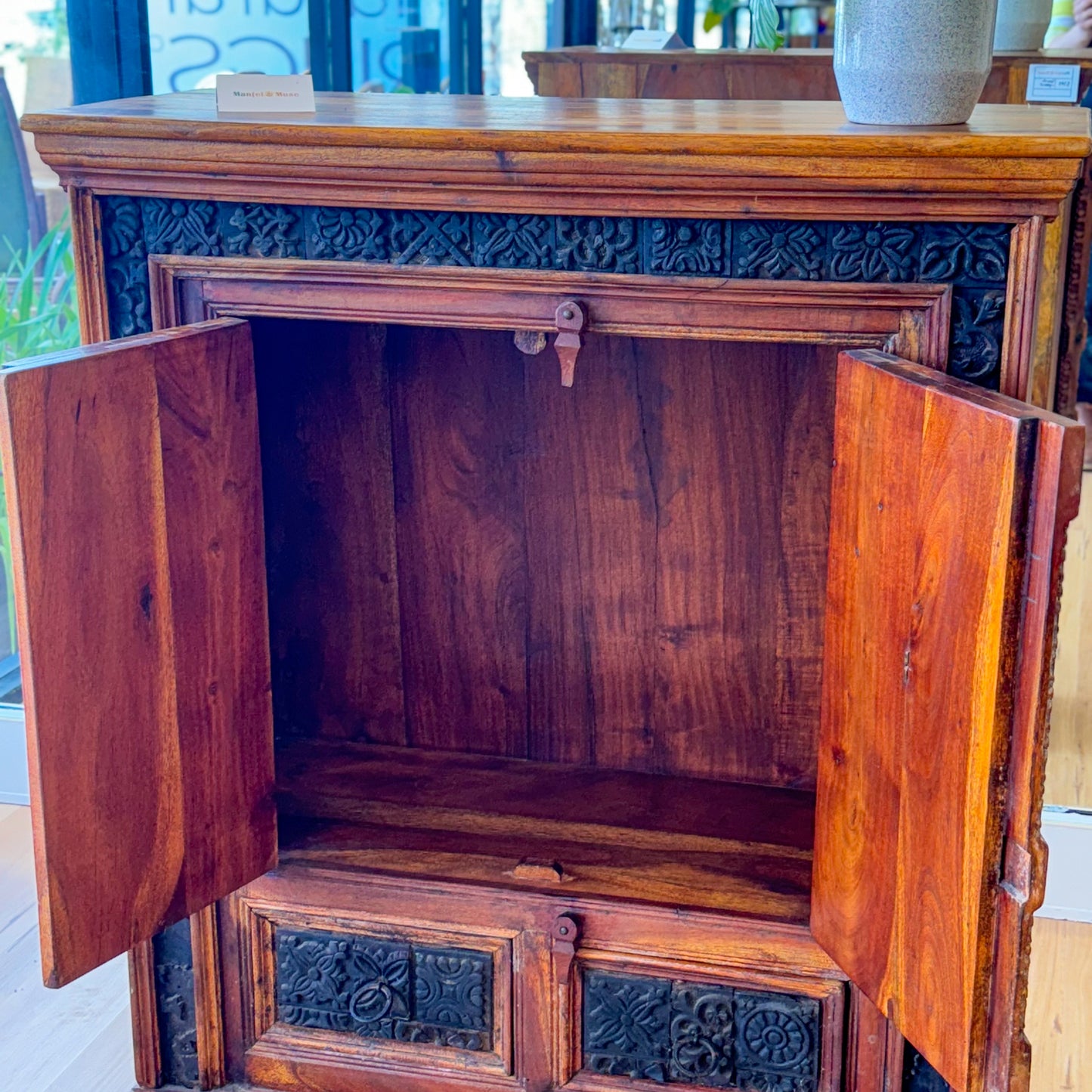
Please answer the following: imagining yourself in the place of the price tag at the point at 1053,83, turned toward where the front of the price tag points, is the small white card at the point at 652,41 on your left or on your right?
on your right

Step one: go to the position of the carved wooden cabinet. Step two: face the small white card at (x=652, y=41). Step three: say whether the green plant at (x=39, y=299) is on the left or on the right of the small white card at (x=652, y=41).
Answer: left

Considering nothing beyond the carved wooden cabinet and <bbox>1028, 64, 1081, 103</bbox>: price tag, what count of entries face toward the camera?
2

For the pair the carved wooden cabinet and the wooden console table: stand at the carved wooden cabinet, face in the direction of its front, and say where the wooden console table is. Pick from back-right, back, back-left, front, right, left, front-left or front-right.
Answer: back

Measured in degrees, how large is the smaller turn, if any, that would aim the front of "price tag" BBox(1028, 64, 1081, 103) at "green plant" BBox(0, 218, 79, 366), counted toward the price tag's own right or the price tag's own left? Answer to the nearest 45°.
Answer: approximately 45° to the price tag's own right

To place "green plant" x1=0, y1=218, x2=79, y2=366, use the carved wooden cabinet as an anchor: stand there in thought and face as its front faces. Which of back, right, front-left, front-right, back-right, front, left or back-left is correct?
back-right

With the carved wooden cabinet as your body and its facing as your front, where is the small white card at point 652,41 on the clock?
The small white card is roughly at 6 o'clock from the carved wooden cabinet.

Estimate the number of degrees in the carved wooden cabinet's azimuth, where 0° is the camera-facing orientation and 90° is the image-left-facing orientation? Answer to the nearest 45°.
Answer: approximately 0°

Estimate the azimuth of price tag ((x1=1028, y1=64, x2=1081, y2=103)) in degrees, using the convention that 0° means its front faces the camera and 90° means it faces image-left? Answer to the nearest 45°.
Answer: approximately 0°
